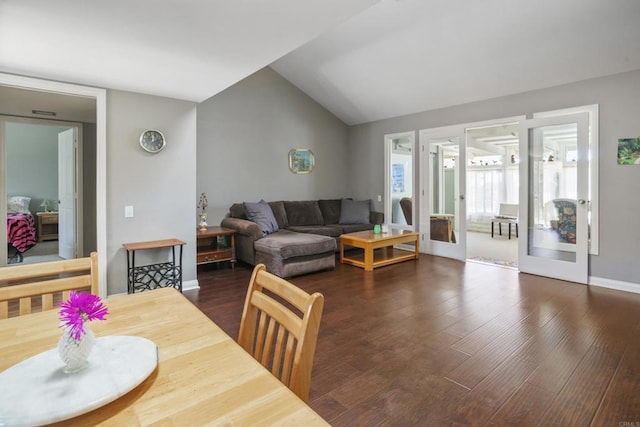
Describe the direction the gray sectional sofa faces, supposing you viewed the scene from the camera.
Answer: facing the viewer and to the right of the viewer

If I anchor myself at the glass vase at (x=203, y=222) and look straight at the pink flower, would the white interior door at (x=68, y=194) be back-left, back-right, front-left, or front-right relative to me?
back-right

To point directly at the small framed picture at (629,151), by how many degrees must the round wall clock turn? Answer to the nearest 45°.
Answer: approximately 45° to its left

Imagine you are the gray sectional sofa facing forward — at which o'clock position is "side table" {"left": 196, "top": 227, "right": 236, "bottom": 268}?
The side table is roughly at 4 o'clock from the gray sectional sofa.

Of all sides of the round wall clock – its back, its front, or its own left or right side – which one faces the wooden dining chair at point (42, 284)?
front

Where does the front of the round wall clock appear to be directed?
toward the camera

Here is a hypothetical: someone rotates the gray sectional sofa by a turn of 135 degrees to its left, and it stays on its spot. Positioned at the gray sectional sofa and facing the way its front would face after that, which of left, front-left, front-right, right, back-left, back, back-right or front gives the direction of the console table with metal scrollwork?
back-left

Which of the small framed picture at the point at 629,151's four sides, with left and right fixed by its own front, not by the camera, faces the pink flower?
front

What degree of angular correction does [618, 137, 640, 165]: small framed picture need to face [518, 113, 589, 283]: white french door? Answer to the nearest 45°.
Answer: approximately 90° to its right

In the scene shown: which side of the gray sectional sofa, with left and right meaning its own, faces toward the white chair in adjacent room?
left

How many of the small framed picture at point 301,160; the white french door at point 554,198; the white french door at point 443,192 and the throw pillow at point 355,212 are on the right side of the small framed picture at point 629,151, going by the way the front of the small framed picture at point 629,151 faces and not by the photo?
4
